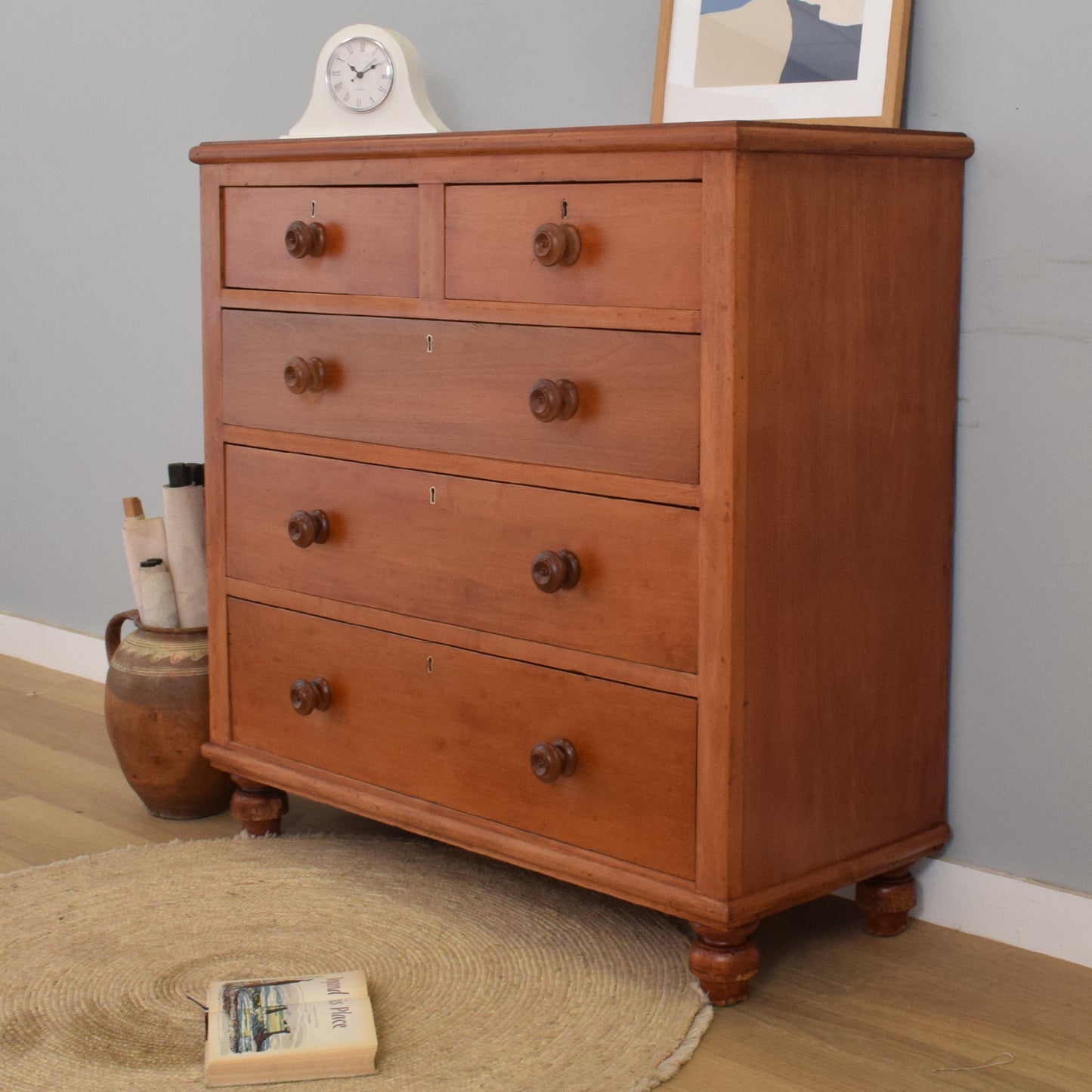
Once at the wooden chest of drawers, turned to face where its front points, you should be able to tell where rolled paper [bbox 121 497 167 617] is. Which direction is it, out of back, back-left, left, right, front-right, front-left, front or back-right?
right

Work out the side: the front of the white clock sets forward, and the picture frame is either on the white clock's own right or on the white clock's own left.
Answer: on the white clock's own left

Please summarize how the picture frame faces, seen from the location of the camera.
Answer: facing the viewer and to the left of the viewer

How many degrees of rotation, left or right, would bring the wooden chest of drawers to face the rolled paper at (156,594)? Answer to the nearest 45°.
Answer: approximately 90° to its right

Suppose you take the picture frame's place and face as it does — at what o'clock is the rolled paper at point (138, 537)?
The rolled paper is roughly at 2 o'clock from the picture frame.

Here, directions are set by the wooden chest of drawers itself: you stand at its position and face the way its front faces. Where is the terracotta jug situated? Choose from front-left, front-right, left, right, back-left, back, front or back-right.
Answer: right

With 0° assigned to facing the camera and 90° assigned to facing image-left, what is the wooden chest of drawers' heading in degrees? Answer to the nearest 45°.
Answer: approximately 45°
